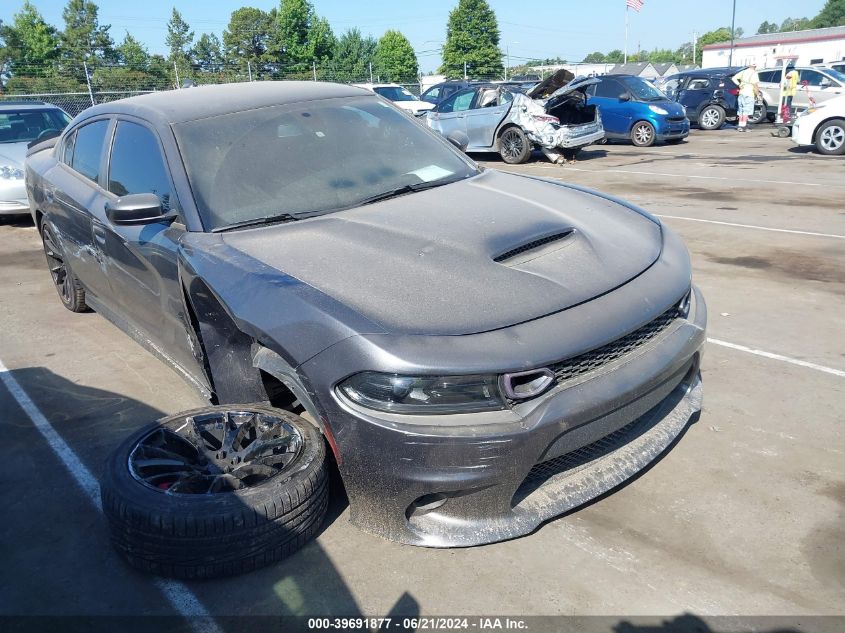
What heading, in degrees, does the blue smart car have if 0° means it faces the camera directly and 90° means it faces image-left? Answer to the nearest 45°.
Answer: approximately 315°

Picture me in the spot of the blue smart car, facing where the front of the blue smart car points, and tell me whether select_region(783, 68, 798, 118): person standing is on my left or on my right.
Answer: on my left

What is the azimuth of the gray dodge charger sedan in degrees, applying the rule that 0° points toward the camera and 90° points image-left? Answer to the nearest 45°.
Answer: approximately 315°

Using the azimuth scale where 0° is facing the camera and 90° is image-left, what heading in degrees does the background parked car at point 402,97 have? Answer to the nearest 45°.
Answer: approximately 315°

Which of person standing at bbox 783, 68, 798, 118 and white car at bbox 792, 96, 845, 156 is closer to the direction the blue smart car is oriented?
the white car
